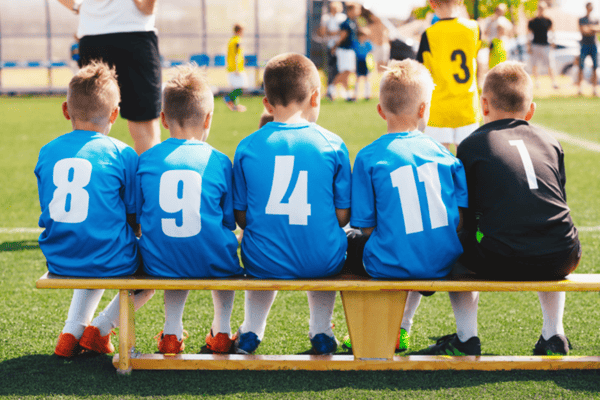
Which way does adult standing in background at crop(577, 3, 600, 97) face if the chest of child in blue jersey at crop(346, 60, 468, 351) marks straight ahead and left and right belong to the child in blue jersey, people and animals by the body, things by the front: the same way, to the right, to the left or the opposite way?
the opposite way

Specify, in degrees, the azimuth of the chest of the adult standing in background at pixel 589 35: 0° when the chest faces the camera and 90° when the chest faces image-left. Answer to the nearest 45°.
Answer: approximately 0°

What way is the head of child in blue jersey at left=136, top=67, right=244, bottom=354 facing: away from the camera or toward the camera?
away from the camera

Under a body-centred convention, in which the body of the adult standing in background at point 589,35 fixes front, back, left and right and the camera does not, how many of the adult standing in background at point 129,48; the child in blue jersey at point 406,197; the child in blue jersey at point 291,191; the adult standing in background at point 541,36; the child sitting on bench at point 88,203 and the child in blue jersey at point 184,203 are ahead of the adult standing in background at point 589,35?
5

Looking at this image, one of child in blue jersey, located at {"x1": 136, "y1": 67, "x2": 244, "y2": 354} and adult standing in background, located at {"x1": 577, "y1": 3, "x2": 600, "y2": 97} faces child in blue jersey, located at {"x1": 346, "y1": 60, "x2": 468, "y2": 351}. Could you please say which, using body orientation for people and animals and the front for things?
the adult standing in background

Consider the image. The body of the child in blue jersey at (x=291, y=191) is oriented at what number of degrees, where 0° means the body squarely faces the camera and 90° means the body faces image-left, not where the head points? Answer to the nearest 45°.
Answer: approximately 180°

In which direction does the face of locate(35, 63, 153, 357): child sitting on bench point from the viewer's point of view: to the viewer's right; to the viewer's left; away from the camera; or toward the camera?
away from the camera

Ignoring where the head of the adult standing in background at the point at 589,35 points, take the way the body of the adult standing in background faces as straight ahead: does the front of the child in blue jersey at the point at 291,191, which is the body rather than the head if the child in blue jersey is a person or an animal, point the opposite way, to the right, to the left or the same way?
the opposite way

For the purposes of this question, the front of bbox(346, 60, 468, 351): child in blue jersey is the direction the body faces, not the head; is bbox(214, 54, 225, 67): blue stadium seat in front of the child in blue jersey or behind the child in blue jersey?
in front

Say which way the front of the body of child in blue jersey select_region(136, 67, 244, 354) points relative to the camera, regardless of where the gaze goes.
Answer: away from the camera

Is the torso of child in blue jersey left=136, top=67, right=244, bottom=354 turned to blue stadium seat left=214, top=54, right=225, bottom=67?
yes

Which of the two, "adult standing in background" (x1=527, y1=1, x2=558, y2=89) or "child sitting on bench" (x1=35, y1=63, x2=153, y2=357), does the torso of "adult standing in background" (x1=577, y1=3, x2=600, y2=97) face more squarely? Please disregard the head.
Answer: the child sitting on bench

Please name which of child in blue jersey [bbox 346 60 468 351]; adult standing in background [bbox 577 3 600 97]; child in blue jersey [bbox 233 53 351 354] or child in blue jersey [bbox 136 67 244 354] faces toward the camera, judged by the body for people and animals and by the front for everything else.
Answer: the adult standing in background

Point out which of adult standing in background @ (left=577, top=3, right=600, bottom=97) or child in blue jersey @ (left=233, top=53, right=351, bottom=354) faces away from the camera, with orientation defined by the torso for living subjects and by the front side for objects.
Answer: the child in blue jersey

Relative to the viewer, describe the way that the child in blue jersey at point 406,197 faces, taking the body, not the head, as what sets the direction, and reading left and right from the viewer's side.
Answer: facing away from the viewer
